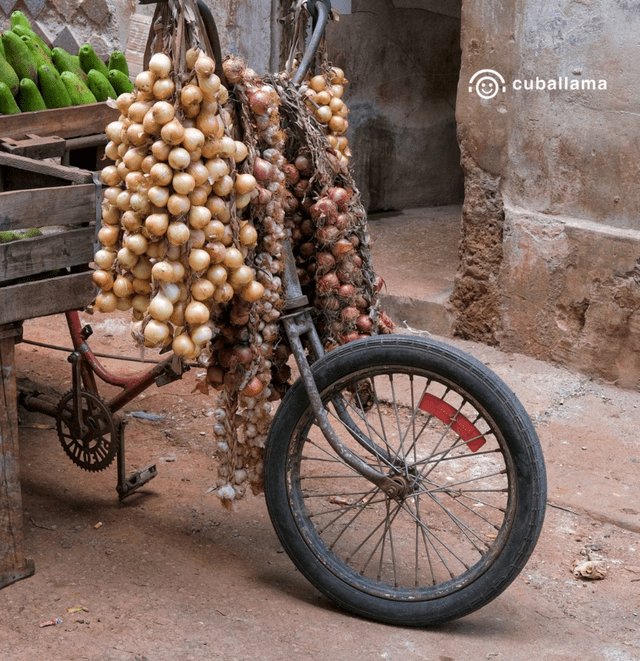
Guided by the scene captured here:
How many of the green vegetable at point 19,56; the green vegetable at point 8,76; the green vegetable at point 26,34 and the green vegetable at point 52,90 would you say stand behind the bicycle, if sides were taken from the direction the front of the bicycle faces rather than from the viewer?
4

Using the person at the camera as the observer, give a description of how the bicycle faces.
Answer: facing the viewer and to the right of the viewer

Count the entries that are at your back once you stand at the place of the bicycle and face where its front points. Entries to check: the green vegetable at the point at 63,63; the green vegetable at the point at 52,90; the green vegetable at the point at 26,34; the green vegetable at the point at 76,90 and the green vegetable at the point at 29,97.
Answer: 5

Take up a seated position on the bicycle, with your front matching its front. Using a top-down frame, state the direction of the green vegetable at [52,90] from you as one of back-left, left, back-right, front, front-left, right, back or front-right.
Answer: back

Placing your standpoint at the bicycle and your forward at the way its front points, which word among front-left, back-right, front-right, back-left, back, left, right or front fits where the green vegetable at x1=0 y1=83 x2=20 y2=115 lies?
back

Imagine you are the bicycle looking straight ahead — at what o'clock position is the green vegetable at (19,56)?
The green vegetable is roughly at 6 o'clock from the bicycle.

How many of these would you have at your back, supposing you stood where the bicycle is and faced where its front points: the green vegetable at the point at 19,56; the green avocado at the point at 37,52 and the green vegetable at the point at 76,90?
3
